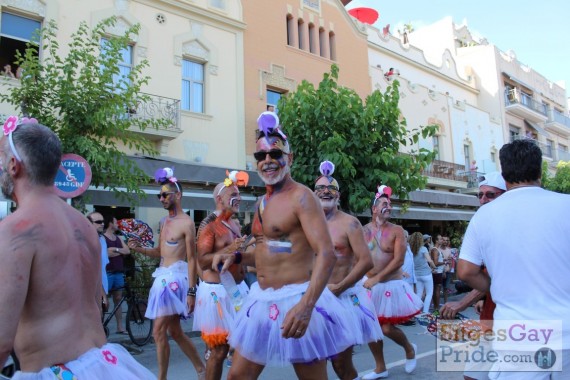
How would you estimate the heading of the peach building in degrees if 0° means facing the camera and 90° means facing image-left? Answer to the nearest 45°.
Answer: approximately 315°

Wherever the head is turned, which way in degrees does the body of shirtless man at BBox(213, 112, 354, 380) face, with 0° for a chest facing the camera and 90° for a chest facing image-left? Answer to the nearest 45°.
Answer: approximately 45°

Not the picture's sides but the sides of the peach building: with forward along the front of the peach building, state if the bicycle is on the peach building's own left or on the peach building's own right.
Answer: on the peach building's own right

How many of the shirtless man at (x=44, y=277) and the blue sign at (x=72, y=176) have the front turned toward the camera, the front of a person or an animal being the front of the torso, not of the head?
1

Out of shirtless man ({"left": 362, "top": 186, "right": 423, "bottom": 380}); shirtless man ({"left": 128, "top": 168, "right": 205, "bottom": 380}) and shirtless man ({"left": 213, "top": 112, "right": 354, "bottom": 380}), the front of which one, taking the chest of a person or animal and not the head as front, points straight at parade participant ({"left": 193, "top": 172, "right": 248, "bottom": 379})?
shirtless man ({"left": 362, "top": 186, "right": 423, "bottom": 380})

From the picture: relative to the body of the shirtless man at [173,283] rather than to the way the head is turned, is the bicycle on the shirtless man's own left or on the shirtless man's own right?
on the shirtless man's own right

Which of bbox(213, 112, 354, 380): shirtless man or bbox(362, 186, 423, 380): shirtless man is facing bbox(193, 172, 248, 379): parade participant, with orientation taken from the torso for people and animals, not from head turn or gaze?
bbox(362, 186, 423, 380): shirtless man
